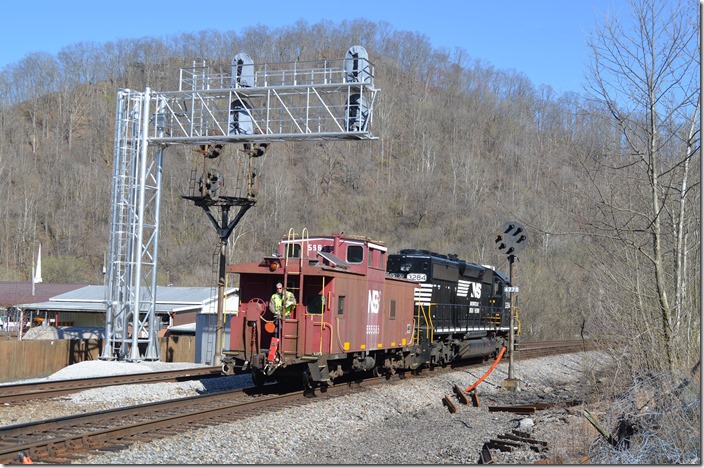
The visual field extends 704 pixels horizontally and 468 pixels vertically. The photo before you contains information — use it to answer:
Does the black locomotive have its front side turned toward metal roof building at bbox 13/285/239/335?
no
